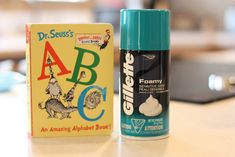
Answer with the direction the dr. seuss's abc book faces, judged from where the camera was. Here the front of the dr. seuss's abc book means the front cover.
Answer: facing the viewer
